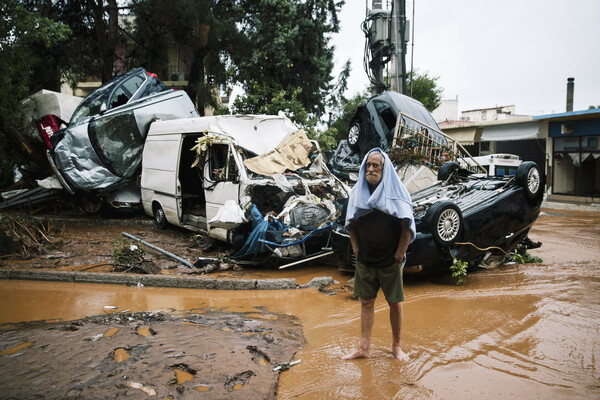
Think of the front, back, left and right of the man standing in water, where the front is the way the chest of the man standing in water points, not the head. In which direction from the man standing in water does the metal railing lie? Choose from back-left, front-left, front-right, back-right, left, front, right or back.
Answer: back

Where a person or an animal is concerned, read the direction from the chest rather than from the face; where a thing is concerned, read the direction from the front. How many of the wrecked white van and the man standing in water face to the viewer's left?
0

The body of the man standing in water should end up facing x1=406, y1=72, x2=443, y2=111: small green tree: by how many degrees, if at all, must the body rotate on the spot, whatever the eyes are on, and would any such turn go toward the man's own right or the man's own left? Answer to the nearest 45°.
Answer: approximately 180°

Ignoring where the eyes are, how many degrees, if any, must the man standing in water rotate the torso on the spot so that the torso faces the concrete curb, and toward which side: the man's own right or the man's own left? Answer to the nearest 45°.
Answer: approximately 135° to the man's own right

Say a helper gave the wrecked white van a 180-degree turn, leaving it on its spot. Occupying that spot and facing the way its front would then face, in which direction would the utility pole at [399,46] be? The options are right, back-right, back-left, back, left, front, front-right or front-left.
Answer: right

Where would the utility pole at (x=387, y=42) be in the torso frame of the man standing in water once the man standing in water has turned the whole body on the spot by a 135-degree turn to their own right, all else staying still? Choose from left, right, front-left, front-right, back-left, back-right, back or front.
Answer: front-right

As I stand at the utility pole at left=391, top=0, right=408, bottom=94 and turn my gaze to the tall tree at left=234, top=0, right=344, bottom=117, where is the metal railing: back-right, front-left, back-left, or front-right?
back-left

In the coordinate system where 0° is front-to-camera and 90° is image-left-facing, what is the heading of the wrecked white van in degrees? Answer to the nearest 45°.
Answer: approximately 315°

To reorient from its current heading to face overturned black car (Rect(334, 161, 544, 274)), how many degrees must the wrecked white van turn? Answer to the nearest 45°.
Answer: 0° — it already faces it

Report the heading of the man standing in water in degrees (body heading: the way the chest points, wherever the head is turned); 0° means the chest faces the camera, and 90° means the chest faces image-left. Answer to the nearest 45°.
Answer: approximately 0°
